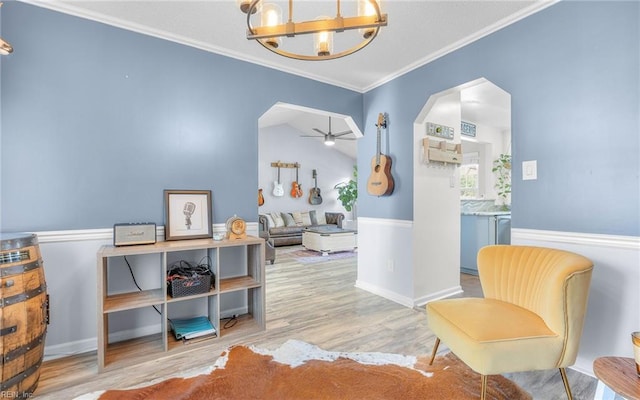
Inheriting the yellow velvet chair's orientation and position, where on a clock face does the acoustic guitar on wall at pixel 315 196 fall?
The acoustic guitar on wall is roughly at 3 o'clock from the yellow velvet chair.

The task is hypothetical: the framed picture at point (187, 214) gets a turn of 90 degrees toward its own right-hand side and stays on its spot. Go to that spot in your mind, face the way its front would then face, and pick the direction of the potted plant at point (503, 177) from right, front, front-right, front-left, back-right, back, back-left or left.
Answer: back

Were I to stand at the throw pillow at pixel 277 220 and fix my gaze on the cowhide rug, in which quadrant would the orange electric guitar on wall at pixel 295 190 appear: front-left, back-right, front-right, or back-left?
back-left

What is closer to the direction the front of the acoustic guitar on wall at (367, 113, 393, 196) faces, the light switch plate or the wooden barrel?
the wooden barrel

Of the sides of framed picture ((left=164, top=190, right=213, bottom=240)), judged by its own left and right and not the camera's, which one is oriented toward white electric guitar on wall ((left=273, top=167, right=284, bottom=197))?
back

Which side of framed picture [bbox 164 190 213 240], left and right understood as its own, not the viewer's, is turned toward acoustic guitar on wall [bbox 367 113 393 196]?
left

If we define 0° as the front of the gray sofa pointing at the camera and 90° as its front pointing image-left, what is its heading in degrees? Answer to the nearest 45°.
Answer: approximately 315°

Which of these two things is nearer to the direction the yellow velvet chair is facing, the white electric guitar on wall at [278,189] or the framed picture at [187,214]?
the framed picture
